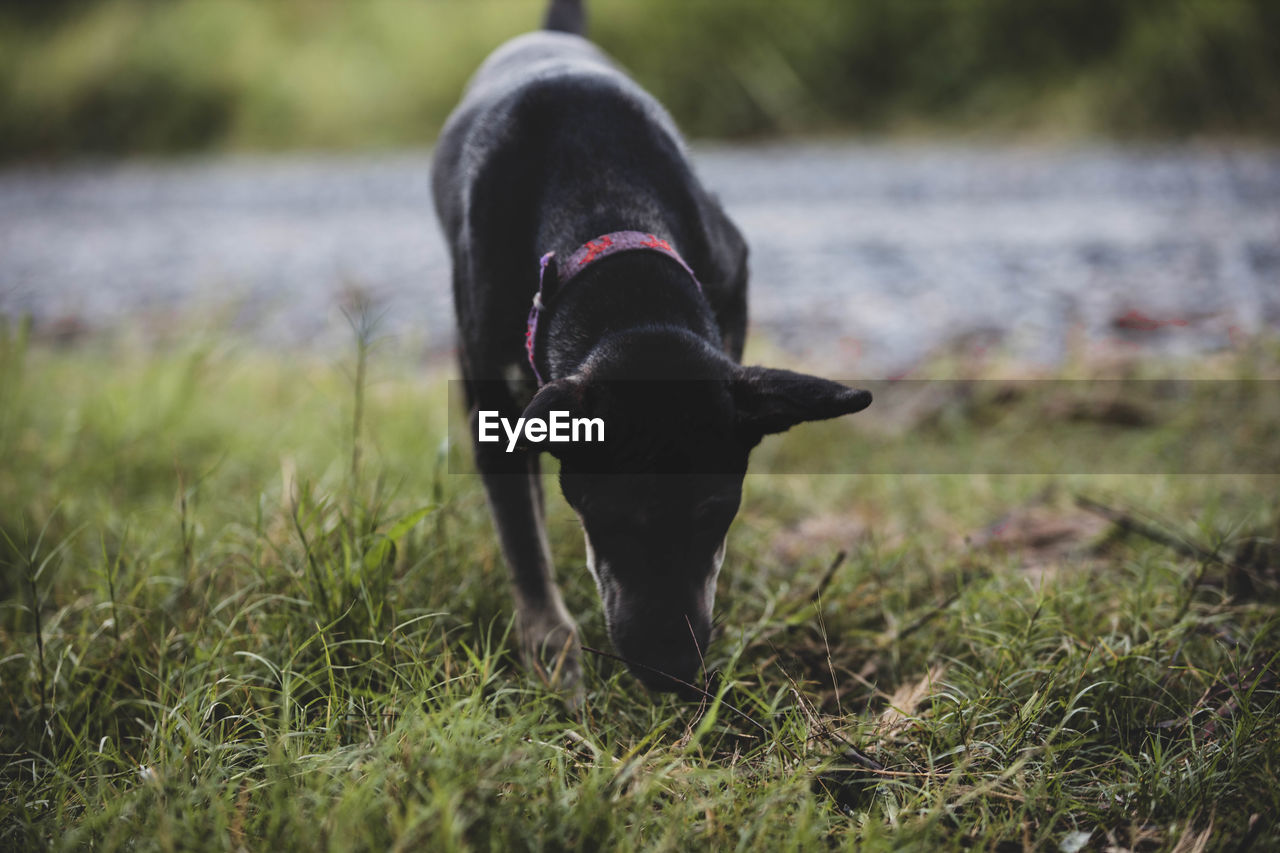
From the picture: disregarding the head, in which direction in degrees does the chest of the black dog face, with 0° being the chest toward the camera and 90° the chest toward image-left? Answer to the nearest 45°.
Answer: approximately 0°
